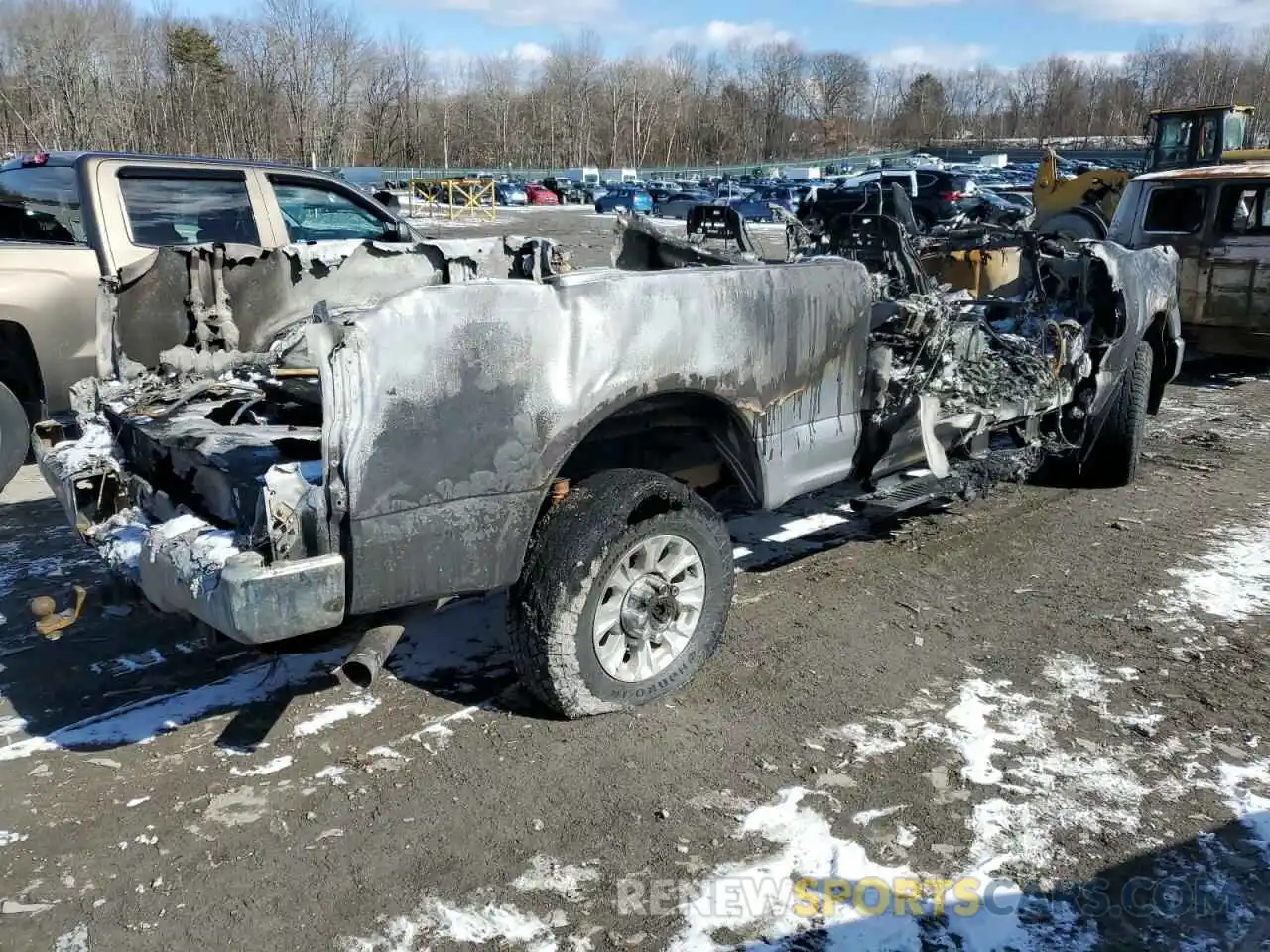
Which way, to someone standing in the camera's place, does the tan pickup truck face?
facing away from the viewer and to the right of the viewer

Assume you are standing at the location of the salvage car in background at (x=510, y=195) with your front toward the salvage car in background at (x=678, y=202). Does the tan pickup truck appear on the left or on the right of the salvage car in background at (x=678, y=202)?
right

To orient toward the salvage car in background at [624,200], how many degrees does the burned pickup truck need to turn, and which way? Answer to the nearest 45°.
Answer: approximately 45° to its left

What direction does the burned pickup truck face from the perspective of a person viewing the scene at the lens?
facing away from the viewer and to the right of the viewer

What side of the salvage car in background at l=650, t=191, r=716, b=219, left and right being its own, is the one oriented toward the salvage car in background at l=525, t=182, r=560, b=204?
right
